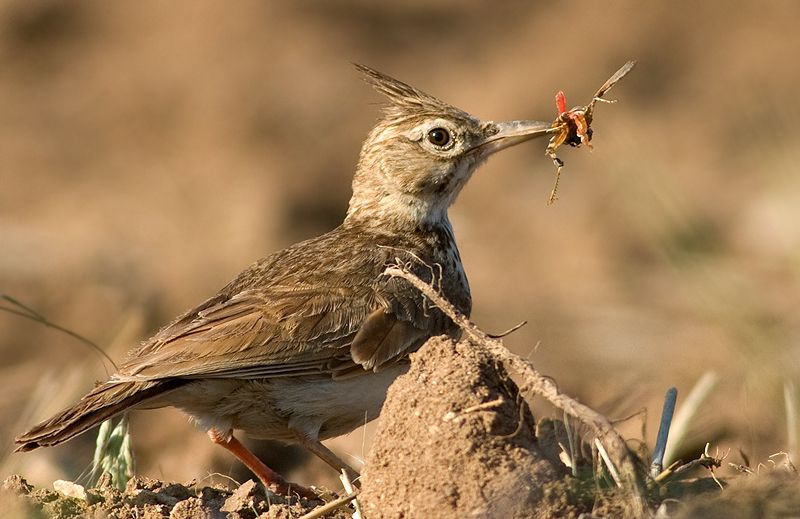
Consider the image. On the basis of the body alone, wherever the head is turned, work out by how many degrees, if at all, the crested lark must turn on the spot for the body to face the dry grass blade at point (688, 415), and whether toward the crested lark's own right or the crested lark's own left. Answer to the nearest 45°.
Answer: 0° — it already faces it

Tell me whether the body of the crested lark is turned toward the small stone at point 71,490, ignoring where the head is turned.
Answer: no

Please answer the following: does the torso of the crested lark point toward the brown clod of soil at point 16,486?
no

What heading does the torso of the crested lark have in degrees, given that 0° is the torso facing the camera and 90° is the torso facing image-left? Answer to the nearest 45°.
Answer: approximately 270°

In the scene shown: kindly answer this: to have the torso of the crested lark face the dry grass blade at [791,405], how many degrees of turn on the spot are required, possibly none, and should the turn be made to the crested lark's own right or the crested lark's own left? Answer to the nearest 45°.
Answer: approximately 45° to the crested lark's own right

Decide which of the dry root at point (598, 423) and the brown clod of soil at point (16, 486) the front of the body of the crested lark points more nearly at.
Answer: the dry root

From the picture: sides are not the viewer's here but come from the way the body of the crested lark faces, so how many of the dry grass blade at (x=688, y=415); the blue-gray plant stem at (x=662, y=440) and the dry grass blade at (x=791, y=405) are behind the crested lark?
0

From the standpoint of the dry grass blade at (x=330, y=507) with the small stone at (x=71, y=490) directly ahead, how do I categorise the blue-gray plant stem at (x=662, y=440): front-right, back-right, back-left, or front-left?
back-right
